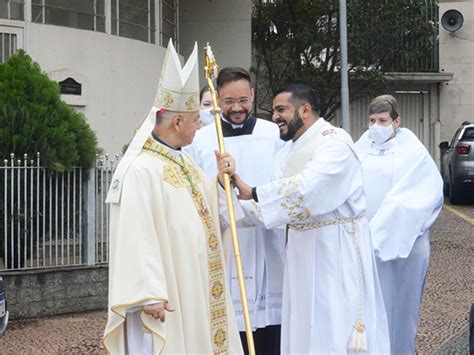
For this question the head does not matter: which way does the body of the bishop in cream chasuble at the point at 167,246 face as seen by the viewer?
to the viewer's right

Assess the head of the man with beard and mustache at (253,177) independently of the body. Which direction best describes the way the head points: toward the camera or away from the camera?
toward the camera

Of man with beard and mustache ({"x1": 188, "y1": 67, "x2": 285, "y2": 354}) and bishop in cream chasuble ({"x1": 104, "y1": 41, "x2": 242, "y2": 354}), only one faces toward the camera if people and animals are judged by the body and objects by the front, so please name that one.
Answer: the man with beard and mustache

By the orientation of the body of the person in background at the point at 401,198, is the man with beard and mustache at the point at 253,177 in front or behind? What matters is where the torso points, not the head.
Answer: in front

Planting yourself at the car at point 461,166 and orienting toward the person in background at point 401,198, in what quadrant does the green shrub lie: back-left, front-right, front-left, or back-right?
front-right

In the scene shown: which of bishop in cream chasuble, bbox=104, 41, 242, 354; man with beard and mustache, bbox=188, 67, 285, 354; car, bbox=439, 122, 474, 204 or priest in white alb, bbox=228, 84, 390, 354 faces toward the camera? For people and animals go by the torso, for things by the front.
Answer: the man with beard and mustache

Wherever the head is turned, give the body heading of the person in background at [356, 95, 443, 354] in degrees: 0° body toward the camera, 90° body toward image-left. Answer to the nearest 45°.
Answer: approximately 45°

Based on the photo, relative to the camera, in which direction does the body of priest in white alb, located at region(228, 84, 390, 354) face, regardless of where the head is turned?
to the viewer's left

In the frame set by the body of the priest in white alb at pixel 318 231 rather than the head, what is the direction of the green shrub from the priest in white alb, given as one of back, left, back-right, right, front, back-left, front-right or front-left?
front-right

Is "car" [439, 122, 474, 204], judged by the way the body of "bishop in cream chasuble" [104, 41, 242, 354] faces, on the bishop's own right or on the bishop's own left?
on the bishop's own left

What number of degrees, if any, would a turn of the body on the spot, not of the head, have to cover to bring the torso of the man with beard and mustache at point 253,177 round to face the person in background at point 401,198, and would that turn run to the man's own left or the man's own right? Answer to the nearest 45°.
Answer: approximately 135° to the man's own left

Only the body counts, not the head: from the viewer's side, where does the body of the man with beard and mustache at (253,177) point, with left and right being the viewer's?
facing the viewer
